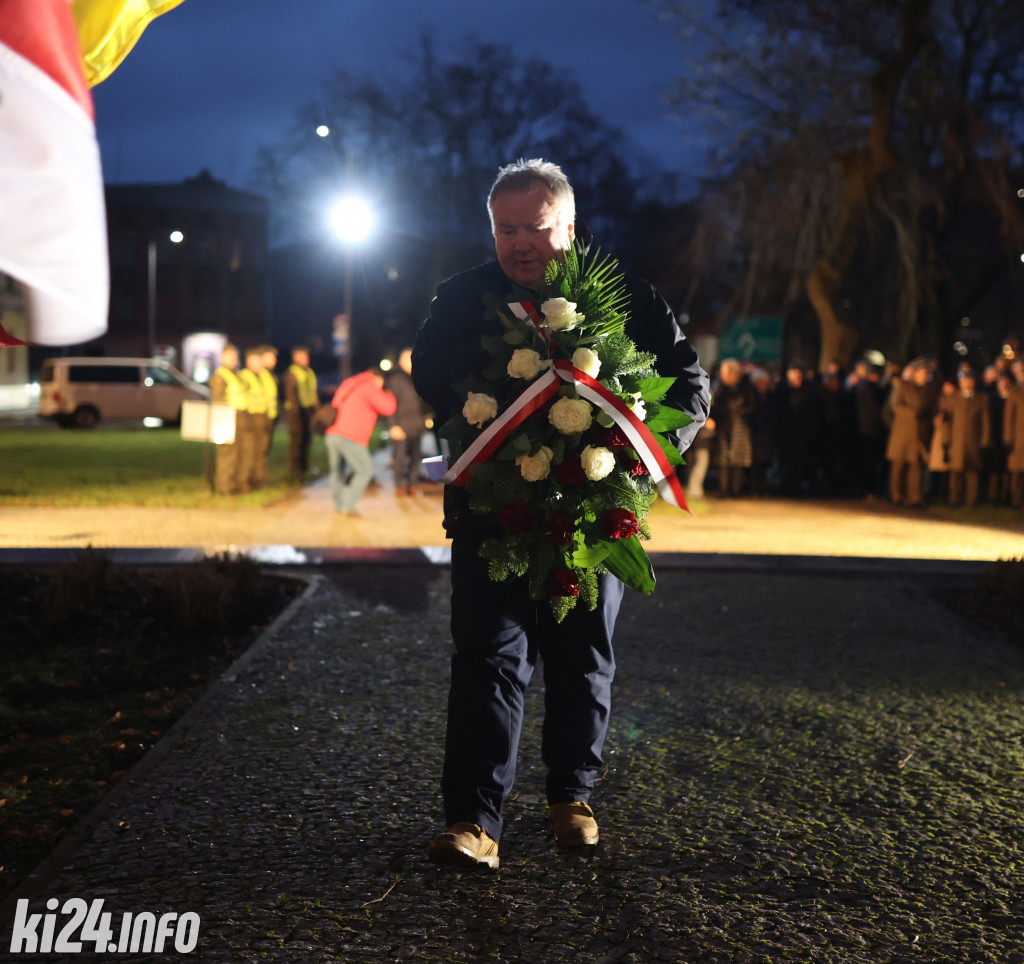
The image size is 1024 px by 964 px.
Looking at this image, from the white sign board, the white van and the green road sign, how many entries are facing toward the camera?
2

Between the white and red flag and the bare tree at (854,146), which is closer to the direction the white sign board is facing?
the white and red flag

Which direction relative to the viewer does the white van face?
to the viewer's right

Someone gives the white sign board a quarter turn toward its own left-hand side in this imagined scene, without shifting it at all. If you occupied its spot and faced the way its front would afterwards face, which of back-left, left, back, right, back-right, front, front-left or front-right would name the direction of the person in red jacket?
front-right

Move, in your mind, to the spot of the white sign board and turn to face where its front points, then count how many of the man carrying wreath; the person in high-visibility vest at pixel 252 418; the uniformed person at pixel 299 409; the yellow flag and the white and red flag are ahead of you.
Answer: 3

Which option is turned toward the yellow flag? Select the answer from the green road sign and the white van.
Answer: the green road sign

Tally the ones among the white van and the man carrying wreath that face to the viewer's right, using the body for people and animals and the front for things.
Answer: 1

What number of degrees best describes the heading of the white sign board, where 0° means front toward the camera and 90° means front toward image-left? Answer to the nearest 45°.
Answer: approximately 0°
